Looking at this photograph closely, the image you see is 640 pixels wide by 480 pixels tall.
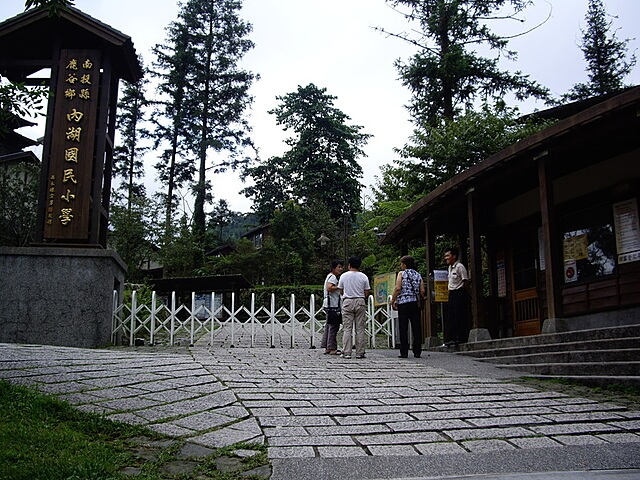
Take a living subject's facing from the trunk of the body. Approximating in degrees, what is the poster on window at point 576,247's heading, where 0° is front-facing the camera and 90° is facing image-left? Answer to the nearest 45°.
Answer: approximately 45°

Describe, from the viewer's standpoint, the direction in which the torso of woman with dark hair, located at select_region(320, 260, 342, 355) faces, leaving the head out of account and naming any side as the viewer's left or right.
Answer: facing to the right of the viewer

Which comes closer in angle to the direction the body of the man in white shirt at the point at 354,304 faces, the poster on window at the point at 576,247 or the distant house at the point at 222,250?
the distant house

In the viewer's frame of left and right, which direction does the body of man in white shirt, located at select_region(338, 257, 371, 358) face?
facing away from the viewer

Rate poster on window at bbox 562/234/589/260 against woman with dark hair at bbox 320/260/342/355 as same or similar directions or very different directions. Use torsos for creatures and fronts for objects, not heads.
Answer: very different directions

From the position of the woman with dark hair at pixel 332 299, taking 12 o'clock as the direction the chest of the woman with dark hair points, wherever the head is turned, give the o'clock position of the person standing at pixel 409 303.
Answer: The person standing is roughly at 1 o'clock from the woman with dark hair.

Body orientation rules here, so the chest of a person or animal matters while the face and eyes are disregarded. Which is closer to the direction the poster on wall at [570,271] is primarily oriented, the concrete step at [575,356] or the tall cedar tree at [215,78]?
the concrete step

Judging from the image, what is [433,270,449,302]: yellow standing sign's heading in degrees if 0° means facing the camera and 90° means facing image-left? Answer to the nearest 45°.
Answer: approximately 0°

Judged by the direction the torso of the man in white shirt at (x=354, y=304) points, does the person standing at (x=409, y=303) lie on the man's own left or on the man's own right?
on the man's own right

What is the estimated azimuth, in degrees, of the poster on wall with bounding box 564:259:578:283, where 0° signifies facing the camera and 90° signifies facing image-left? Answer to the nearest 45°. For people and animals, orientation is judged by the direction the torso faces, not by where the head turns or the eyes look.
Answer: approximately 45°

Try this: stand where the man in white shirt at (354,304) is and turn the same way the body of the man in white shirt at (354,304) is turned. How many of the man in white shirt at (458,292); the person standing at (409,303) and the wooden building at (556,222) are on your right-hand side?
3

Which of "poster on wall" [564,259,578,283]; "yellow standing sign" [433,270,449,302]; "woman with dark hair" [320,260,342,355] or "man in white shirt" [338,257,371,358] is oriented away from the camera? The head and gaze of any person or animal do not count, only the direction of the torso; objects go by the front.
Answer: the man in white shirt

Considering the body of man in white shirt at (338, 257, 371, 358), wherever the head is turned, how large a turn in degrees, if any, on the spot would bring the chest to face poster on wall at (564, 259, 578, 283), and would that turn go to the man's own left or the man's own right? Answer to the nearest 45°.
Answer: approximately 90° to the man's own right
